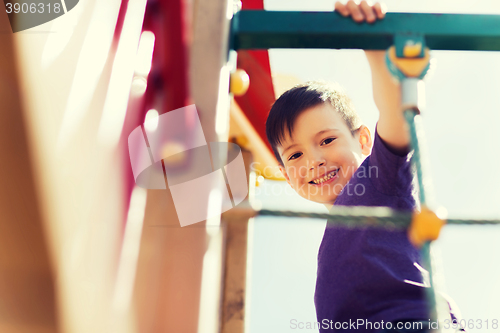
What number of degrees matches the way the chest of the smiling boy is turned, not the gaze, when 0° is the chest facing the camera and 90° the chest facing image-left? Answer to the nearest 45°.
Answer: approximately 45°

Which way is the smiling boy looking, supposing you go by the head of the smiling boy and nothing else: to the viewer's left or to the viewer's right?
to the viewer's left
